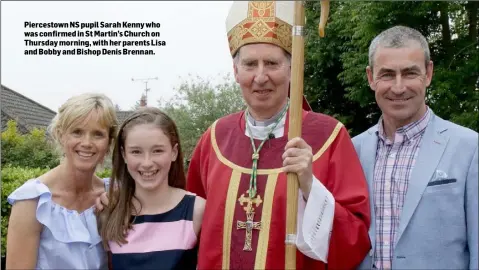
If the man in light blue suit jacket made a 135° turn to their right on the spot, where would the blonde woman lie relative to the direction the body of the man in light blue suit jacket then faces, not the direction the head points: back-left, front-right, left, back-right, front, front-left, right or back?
left

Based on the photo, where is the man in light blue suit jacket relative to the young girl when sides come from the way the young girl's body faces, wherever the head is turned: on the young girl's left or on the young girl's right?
on the young girl's left

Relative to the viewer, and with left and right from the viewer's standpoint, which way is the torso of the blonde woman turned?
facing the viewer and to the right of the viewer

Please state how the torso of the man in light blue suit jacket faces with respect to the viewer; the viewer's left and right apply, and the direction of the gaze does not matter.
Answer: facing the viewer and to the left of the viewer

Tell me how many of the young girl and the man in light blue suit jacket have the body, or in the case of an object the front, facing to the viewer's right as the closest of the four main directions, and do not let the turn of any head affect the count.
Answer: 0

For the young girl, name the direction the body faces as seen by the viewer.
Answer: toward the camera

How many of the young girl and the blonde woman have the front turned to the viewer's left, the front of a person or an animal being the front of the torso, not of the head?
0

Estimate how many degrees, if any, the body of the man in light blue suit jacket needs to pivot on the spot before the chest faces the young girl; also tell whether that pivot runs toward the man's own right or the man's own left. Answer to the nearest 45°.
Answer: approximately 45° to the man's own right
